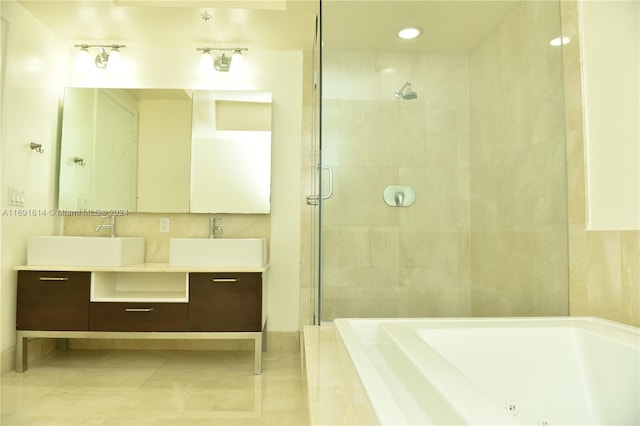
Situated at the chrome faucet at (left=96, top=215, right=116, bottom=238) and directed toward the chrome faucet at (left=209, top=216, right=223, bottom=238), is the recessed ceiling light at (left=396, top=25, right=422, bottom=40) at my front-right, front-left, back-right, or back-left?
front-right

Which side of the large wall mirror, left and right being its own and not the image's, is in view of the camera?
front

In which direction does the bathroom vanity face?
toward the camera

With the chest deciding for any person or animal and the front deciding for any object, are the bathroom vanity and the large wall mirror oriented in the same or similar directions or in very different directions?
same or similar directions

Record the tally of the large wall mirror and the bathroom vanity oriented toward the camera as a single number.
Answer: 2
